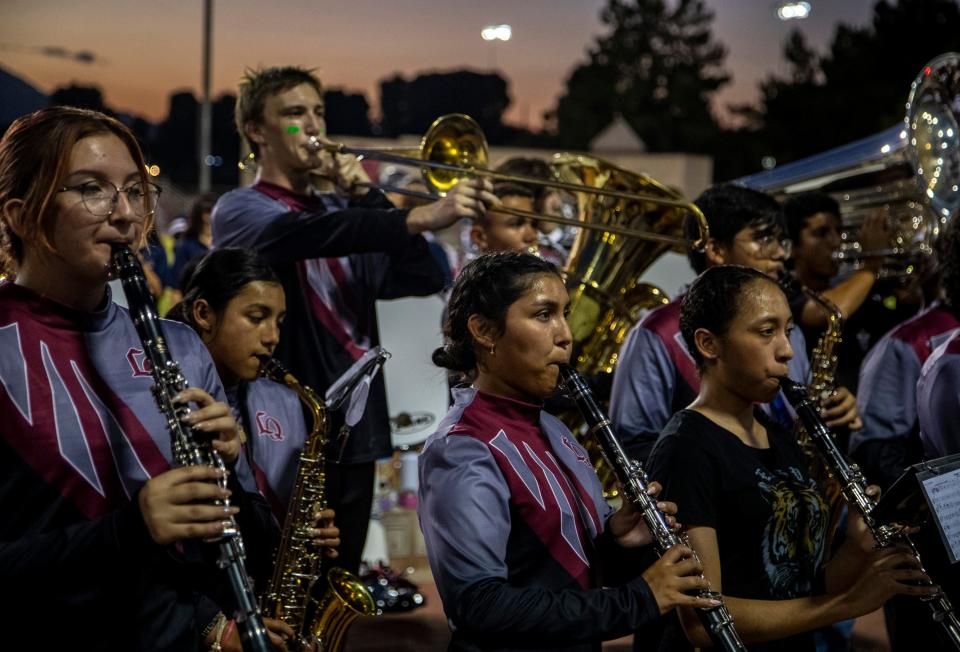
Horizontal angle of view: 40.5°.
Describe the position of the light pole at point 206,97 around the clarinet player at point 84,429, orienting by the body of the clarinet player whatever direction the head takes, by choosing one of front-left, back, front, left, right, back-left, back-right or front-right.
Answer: back-left

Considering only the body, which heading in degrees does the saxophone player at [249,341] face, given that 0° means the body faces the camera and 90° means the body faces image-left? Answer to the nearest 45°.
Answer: approximately 315°

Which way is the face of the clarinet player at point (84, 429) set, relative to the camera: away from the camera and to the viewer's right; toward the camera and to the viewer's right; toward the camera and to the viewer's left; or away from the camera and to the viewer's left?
toward the camera and to the viewer's right

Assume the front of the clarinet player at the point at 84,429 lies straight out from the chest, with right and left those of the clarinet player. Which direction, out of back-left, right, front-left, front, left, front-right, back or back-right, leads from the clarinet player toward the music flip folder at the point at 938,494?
front-left

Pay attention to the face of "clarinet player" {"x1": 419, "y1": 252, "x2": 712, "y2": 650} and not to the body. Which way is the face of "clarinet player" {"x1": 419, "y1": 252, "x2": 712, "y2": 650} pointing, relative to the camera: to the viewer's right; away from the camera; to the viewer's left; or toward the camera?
to the viewer's right

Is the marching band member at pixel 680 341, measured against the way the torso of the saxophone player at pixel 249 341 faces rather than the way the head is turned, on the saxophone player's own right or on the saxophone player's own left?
on the saxophone player's own left

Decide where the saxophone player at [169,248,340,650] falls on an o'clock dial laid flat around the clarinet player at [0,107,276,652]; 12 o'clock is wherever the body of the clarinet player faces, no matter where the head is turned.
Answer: The saxophone player is roughly at 8 o'clock from the clarinet player.

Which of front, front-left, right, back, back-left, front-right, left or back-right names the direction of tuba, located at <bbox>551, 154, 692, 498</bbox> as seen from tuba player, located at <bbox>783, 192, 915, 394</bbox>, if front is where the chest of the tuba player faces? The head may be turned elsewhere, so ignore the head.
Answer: right

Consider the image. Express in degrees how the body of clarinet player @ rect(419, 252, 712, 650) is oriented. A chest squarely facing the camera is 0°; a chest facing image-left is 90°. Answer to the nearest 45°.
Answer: approximately 315°

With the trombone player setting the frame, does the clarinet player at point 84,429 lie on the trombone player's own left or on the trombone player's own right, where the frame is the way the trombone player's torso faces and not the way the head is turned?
on the trombone player's own right
